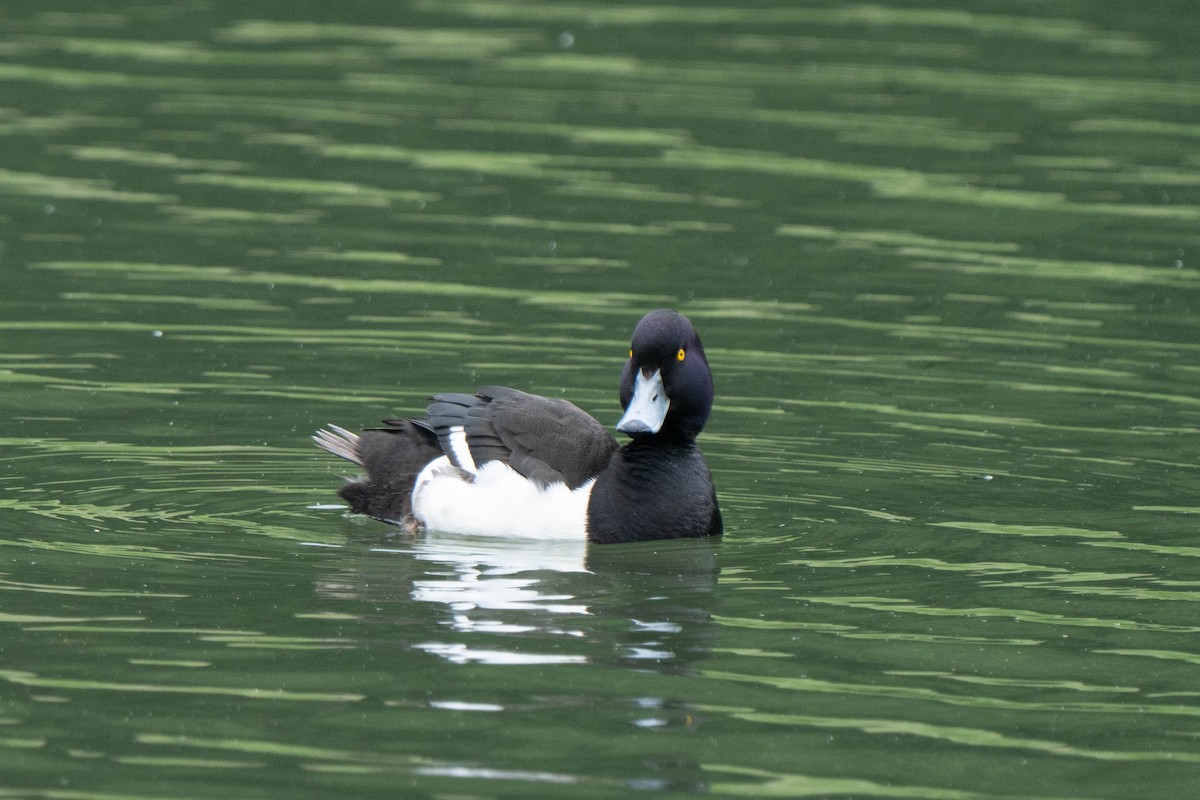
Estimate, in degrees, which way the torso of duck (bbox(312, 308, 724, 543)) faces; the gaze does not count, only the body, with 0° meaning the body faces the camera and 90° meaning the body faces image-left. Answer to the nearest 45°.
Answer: approximately 270°
